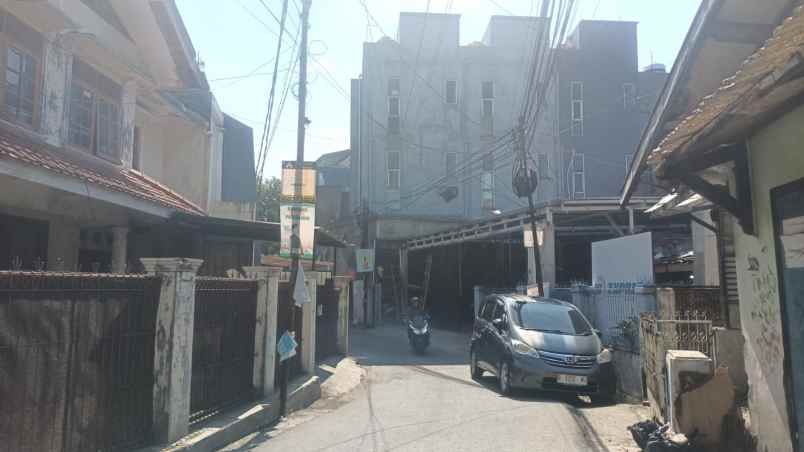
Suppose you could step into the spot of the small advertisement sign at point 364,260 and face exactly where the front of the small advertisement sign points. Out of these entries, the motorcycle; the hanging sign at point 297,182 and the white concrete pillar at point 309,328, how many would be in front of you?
3

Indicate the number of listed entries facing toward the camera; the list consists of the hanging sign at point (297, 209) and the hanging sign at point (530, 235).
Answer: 2

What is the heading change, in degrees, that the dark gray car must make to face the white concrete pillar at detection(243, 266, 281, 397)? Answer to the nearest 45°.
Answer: approximately 90° to its right

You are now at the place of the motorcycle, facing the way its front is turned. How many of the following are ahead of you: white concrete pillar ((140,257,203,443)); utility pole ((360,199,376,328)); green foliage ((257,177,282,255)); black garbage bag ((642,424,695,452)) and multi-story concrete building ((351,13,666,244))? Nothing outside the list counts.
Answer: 2

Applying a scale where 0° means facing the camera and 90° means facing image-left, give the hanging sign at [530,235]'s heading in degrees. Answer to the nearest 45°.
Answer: approximately 0°

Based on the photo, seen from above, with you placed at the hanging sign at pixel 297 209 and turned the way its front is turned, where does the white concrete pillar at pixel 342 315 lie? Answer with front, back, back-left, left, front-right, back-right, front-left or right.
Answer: back
